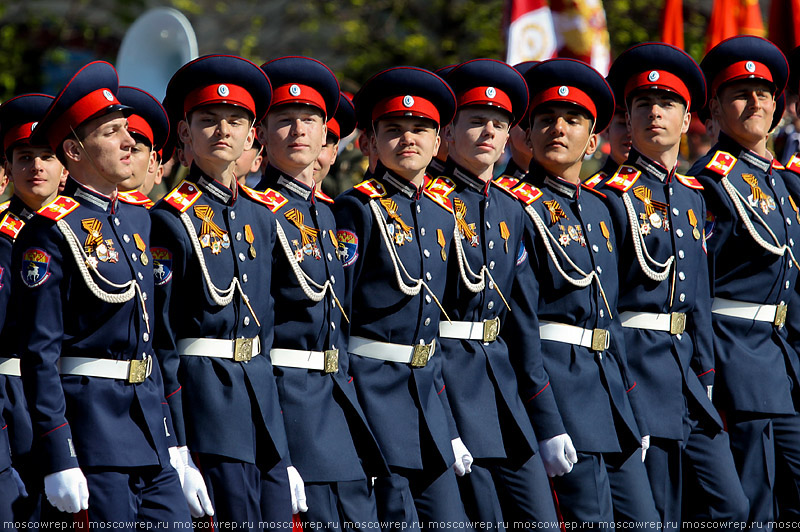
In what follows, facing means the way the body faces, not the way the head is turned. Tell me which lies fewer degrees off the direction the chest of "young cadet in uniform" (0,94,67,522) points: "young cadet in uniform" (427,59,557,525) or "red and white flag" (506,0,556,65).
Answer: the young cadet in uniform

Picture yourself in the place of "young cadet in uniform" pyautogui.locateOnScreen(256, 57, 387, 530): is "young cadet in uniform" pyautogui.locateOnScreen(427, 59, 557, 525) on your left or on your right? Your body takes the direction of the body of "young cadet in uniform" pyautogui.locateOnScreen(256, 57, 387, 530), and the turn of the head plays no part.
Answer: on your left

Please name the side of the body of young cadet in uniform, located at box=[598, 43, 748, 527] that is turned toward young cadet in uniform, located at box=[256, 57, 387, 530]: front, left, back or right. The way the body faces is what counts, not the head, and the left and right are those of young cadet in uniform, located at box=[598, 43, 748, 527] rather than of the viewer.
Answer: right

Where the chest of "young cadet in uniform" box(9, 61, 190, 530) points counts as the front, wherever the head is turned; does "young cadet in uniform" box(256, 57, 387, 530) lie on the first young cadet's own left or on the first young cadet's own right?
on the first young cadet's own left
